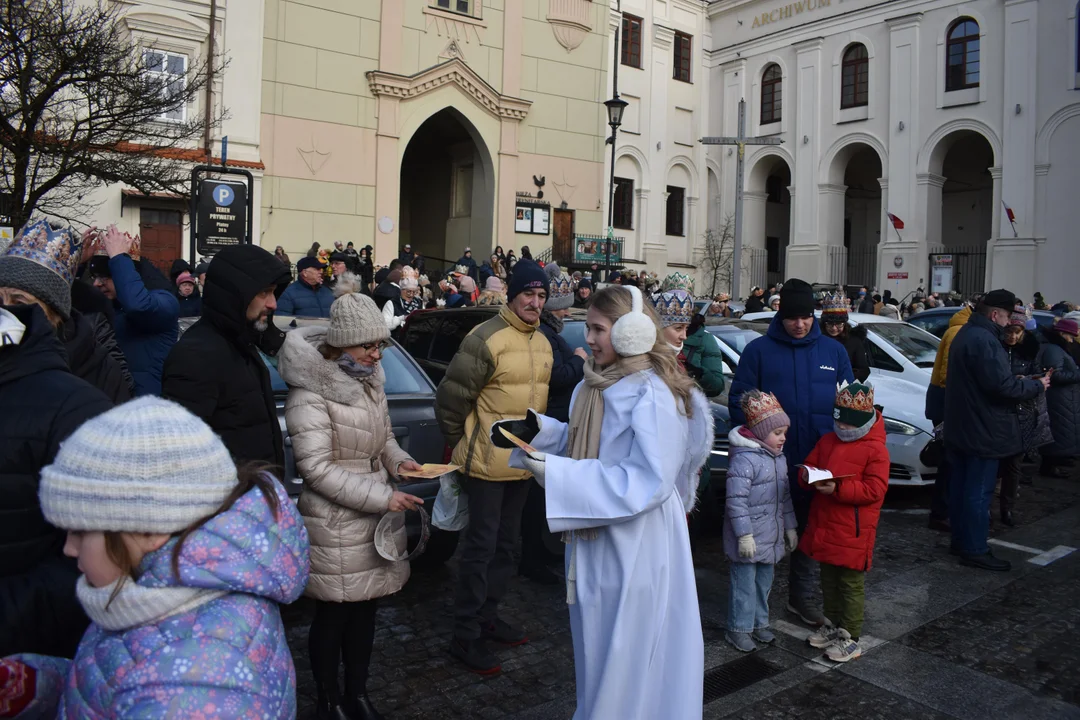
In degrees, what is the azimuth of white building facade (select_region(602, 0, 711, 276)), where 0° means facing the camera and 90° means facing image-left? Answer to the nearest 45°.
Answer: approximately 315°

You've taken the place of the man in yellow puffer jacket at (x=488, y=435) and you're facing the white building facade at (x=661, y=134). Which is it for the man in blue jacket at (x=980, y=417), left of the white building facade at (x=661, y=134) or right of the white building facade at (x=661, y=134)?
right

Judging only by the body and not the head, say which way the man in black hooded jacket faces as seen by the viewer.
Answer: to the viewer's right

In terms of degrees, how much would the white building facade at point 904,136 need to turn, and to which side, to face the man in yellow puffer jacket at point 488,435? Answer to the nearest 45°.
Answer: approximately 45° to its left

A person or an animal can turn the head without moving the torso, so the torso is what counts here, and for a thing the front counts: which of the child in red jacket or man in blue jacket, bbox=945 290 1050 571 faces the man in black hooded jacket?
the child in red jacket

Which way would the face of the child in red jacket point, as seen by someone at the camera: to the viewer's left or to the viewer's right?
to the viewer's left

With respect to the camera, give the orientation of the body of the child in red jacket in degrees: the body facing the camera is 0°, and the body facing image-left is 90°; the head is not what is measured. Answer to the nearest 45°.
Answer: approximately 45°

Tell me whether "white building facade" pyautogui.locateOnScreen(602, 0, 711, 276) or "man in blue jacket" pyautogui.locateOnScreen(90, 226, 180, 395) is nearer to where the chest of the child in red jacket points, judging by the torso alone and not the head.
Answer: the man in blue jacket

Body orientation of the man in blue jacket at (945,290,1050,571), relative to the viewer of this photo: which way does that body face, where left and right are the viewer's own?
facing to the right of the viewer

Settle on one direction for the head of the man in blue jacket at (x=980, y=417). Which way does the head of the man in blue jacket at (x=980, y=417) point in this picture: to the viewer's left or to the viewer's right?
to the viewer's right

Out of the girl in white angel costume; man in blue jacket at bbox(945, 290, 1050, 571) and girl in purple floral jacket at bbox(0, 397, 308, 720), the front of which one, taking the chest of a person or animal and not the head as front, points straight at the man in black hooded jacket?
the girl in white angel costume
